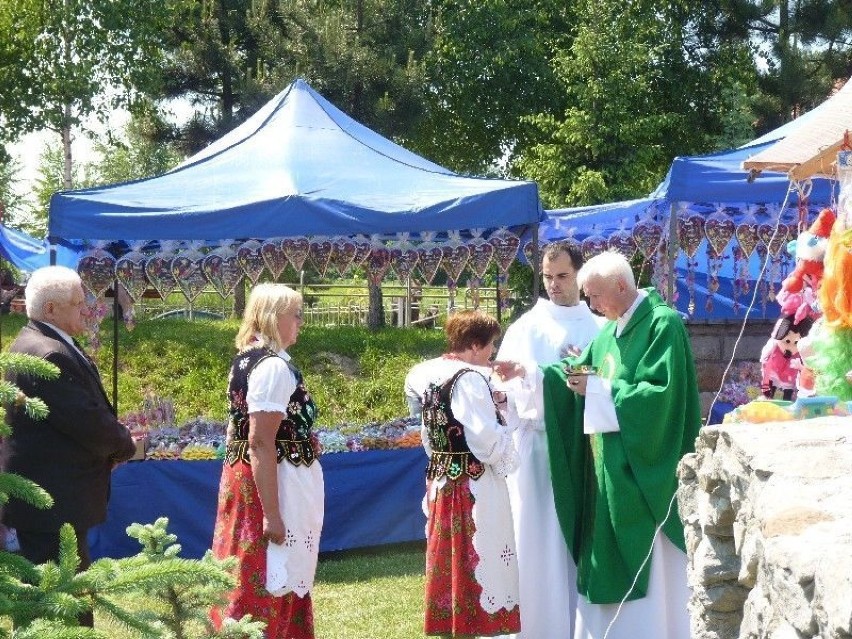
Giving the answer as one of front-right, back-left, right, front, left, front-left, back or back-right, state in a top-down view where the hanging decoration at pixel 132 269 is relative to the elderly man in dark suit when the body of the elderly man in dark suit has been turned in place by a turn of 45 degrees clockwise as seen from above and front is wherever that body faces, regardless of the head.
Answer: back-left

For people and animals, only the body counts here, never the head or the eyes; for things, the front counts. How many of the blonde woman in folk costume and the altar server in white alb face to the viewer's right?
1

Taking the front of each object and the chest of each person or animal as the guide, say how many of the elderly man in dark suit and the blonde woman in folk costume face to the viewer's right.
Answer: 2

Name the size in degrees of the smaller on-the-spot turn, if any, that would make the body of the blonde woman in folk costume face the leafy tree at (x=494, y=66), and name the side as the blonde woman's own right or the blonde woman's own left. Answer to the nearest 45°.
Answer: approximately 90° to the blonde woman's own left

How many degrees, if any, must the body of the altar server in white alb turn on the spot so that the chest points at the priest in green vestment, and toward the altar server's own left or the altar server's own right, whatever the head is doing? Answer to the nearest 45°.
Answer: approximately 90° to the altar server's own left

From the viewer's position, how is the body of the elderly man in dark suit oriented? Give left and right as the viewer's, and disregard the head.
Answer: facing to the right of the viewer

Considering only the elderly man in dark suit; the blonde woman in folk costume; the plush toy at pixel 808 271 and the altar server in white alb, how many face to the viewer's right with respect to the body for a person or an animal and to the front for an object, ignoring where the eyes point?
2

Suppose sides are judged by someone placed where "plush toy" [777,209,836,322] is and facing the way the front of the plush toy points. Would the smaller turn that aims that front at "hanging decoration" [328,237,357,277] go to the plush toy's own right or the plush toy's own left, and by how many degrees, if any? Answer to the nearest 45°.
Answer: approximately 45° to the plush toy's own right

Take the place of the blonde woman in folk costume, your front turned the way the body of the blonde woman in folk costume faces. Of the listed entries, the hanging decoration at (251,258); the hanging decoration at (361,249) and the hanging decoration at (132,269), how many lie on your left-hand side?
3

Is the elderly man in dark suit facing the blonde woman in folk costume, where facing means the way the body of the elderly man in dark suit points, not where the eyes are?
yes

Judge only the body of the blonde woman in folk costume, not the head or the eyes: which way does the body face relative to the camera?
to the viewer's right

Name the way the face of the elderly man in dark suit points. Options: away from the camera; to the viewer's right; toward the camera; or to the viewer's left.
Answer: to the viewer's right

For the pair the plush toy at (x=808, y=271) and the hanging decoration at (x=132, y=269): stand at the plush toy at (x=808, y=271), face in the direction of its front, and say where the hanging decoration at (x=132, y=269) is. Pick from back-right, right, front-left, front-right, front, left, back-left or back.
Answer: front-right
